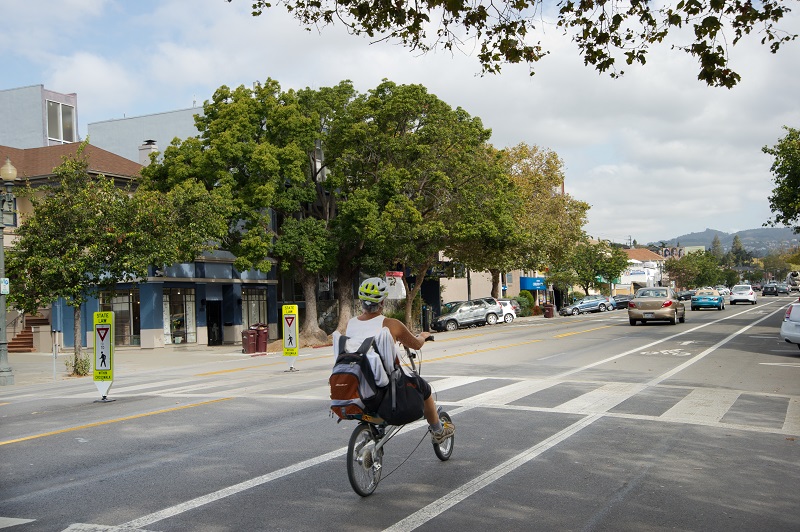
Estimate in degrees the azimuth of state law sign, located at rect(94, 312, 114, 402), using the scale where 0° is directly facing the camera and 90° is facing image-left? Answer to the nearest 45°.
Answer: approximately 0°

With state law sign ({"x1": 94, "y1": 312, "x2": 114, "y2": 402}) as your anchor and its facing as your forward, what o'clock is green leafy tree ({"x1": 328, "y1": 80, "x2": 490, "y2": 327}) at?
The green leafy tree is roughly at 7 o'clock from the state law sign.

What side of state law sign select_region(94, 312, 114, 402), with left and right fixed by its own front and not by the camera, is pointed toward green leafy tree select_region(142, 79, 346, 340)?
back

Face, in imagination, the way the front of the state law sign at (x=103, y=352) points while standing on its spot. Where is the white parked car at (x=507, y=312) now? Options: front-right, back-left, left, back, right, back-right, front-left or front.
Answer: back-left

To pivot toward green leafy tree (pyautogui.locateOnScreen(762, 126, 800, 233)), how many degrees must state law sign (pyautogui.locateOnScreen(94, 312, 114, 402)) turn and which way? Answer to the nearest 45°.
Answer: approximately 90° to its left

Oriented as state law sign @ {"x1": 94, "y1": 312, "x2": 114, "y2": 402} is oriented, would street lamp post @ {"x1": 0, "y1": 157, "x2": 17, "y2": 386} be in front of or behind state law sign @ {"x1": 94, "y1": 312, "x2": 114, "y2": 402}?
behind

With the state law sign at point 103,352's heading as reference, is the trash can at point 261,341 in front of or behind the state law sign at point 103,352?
behind

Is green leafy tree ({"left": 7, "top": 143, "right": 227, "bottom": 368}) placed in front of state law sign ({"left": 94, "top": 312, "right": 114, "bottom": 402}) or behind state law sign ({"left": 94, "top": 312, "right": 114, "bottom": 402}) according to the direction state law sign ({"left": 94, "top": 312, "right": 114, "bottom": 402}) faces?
behind

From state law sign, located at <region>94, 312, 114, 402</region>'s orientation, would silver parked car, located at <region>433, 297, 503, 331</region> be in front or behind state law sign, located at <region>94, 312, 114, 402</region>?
behind

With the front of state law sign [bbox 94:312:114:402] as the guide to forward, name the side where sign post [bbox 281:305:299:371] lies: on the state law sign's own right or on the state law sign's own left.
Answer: on the state law sign's own left
